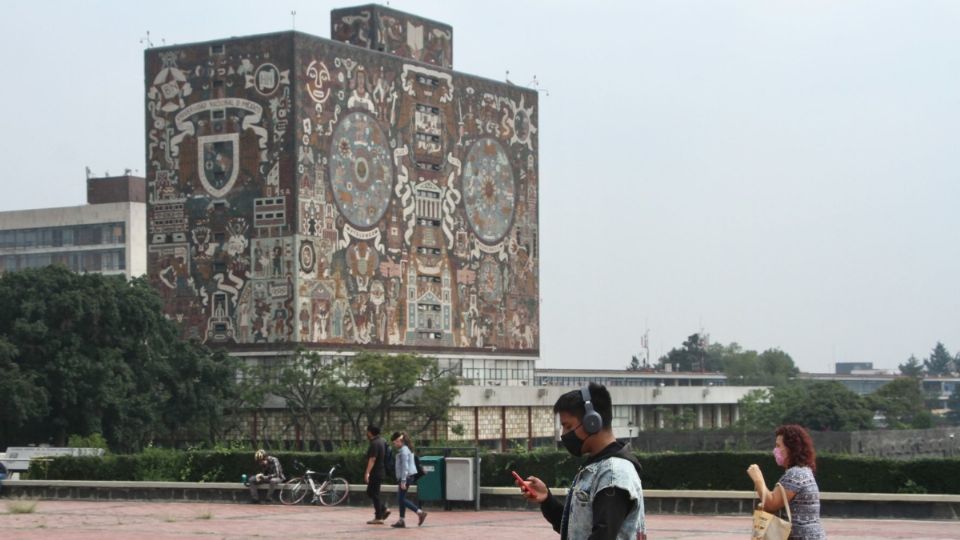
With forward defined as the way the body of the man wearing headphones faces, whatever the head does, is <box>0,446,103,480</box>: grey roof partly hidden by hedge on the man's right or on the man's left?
on the man's right

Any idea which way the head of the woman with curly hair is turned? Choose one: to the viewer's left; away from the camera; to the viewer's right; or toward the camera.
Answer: to the viewer's left

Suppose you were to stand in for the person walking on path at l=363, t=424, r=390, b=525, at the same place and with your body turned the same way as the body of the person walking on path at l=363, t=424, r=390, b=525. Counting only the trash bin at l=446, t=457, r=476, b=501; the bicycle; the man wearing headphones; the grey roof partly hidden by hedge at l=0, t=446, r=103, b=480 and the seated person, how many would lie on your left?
1

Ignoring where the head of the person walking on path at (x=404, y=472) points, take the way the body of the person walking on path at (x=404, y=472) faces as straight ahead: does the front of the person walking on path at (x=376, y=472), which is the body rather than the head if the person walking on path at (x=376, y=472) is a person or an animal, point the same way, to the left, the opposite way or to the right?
the same way

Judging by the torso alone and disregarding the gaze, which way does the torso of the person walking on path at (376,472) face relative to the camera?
to the viewer's left

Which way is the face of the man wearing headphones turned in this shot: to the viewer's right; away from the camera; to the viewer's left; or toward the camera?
to the viewer's left

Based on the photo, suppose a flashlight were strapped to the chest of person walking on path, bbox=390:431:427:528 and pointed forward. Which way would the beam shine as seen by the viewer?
to the viewer's left

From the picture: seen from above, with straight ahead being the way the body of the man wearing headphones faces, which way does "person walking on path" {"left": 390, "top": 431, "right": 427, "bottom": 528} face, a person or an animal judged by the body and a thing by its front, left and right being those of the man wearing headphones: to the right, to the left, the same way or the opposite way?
the same way

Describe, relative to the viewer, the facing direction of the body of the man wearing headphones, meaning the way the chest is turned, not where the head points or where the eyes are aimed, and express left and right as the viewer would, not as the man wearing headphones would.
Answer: facing to the left of the viewer

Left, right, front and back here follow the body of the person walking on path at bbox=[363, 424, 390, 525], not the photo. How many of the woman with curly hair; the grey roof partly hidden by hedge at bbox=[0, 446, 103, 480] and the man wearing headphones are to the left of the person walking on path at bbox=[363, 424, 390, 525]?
2
